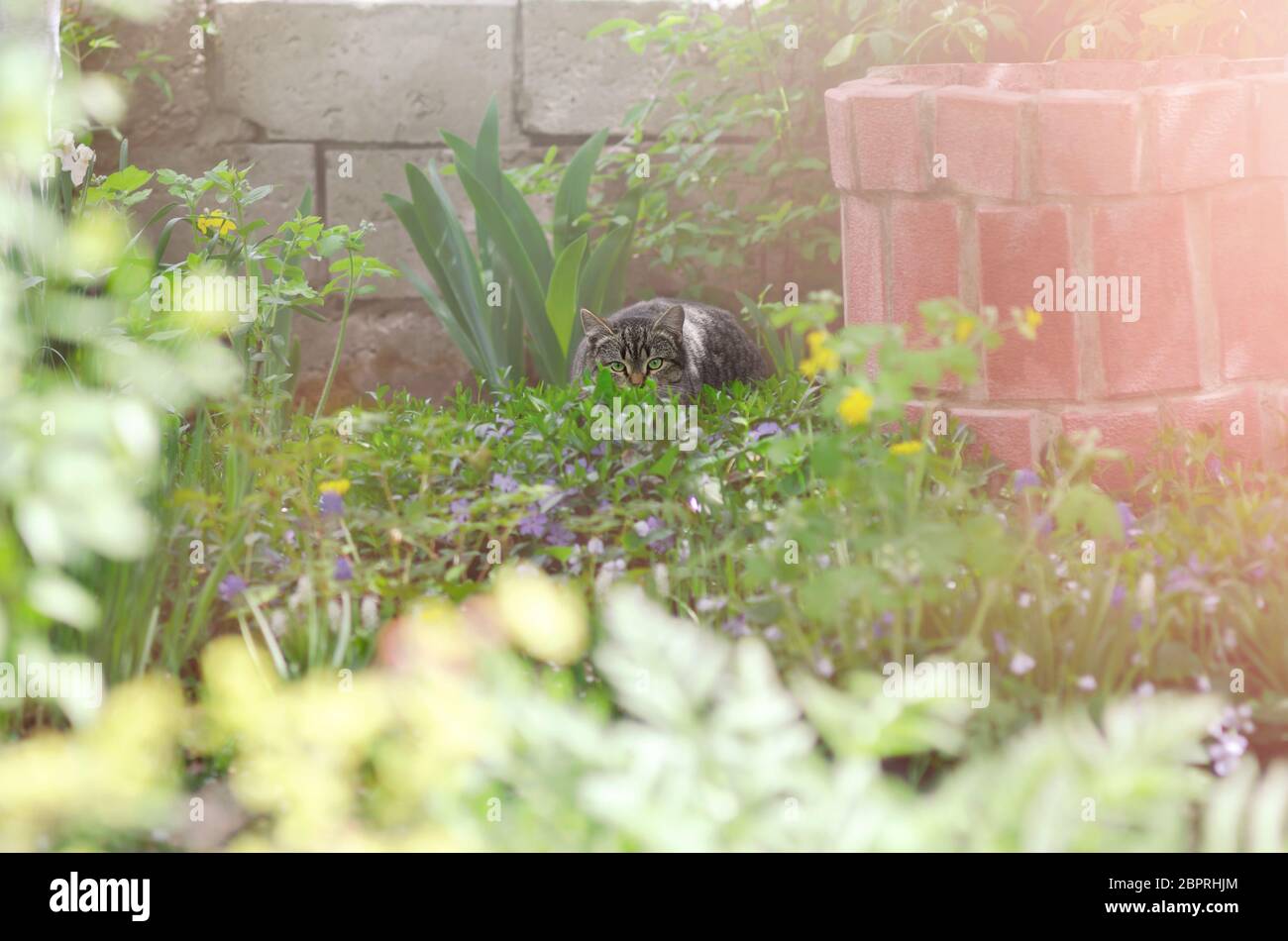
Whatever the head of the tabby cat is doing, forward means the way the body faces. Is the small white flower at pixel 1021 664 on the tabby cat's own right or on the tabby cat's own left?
on the tabby cat's own left

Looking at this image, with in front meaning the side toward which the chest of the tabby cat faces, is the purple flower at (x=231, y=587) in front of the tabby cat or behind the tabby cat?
in front

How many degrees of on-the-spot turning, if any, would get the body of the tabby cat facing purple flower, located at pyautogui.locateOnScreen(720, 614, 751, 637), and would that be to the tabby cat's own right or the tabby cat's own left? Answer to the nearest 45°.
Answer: approximately 45° to the tabby cat's own left

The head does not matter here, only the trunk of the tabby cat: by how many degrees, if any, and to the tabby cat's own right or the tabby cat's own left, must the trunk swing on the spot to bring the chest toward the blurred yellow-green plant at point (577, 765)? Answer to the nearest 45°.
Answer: approximately 45° to the tabby cat's own left

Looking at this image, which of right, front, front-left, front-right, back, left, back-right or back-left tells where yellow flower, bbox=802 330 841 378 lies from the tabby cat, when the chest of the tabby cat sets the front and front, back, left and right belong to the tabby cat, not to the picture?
front-left

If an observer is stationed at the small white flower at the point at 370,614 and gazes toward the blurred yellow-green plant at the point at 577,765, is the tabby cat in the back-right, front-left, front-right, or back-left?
back-left

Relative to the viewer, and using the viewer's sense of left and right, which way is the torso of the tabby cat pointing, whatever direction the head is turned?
facing the viewer and to the left of the viewer

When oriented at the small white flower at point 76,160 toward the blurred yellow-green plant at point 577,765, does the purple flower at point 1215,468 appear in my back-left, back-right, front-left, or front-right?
front-left

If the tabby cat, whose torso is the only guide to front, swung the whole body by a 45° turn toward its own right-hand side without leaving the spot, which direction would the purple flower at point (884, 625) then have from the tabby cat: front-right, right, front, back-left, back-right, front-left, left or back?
left

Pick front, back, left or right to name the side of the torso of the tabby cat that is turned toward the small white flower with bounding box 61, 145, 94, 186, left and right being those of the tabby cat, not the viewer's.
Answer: front

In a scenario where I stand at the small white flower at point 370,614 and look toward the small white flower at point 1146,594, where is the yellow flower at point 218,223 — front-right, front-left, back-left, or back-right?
back-left

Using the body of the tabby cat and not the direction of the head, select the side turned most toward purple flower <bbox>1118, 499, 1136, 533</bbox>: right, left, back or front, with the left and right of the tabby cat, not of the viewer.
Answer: left

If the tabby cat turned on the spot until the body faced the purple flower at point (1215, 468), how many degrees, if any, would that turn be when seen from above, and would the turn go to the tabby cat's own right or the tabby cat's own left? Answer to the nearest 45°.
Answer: approximately 90° to the tabby cat's own left

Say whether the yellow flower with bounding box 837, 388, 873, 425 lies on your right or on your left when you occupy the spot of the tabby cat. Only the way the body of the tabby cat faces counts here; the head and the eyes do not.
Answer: on your left

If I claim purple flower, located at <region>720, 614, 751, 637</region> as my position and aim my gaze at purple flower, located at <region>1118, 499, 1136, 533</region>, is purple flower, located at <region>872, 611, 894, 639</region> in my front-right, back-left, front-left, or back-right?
front-right
